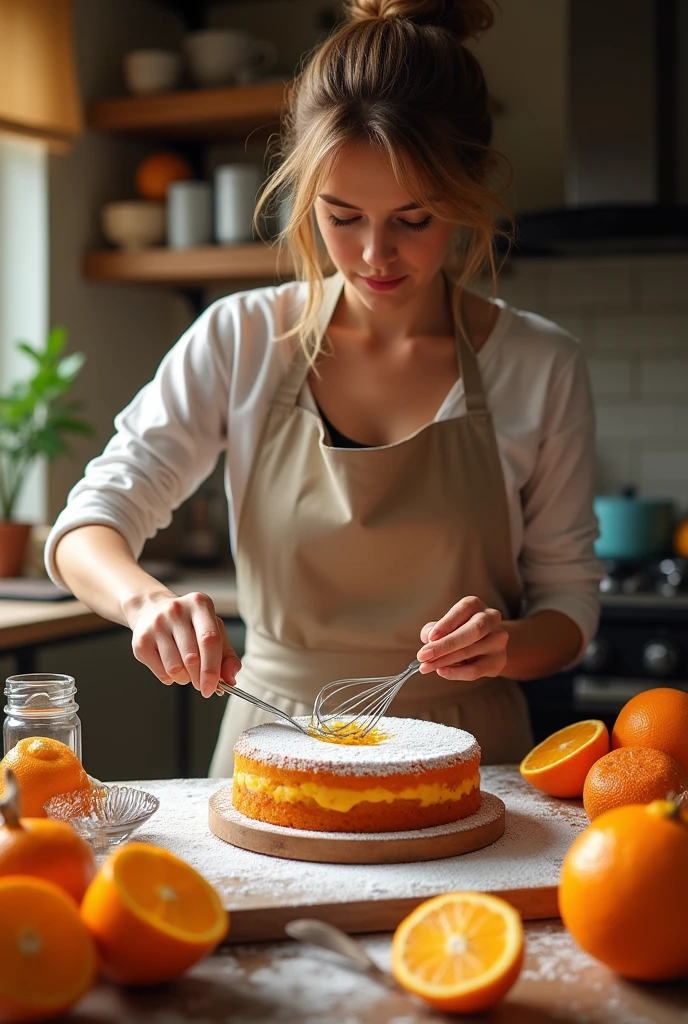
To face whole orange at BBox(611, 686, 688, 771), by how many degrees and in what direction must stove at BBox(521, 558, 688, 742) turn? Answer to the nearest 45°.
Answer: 0° — it already faces it

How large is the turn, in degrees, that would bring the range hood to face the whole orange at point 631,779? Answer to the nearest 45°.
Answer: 0° — it already faces it

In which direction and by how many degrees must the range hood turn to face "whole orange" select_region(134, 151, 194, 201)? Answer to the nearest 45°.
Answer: approximately 90° to its right

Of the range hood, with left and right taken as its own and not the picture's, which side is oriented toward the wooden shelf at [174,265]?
right

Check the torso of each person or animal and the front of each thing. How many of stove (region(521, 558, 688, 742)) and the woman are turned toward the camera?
2

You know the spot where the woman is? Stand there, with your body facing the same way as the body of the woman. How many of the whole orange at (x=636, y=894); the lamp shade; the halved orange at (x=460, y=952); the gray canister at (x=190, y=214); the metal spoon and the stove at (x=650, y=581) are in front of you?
3

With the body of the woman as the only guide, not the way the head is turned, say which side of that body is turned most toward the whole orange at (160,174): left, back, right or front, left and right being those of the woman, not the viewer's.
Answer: back

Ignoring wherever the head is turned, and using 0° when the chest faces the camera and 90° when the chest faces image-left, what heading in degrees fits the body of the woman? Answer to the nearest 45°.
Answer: approximately 0°
